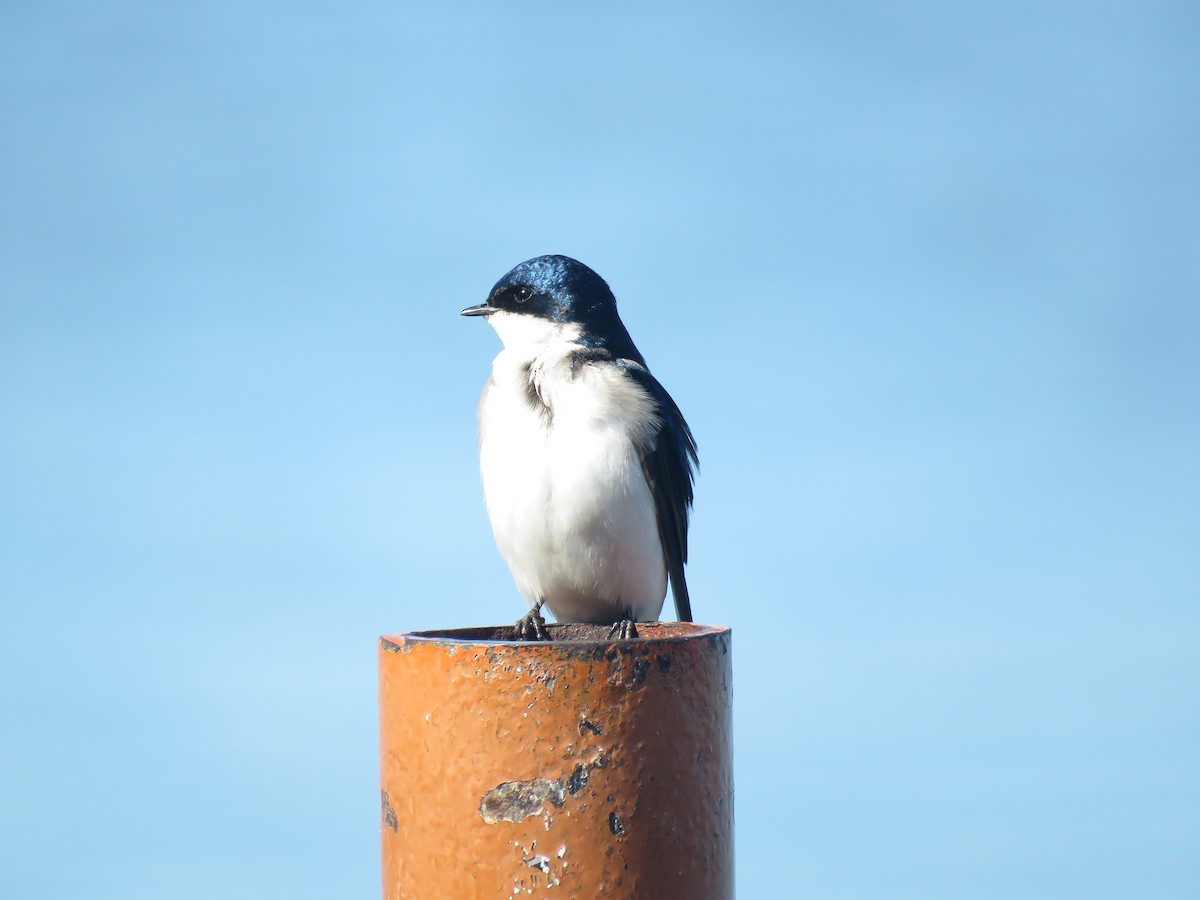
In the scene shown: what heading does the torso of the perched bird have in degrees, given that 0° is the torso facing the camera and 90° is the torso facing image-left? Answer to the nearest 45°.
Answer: approximately 45°
